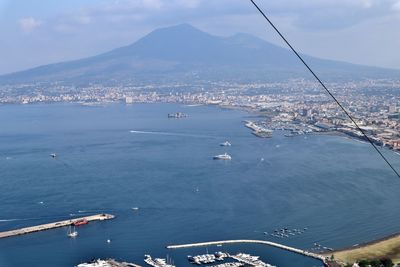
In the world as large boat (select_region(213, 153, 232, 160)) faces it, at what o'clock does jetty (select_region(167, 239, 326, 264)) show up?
The jetty is roughly at 9 o'clock from the large boat.

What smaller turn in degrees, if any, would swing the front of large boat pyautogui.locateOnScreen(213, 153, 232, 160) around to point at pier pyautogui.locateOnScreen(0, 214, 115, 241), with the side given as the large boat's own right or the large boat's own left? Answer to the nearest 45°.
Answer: approximately 45° to the large boat's own left

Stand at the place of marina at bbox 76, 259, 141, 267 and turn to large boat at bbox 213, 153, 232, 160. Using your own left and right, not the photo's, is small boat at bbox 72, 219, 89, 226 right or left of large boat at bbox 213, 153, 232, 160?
left

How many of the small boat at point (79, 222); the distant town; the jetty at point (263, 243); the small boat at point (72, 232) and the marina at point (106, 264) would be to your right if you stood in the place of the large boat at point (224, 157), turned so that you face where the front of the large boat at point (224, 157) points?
1

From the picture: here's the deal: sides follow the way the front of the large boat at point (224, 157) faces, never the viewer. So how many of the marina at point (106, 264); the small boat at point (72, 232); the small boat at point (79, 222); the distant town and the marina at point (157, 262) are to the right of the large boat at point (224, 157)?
1

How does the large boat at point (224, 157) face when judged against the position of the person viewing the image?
facing to the left of the viewer

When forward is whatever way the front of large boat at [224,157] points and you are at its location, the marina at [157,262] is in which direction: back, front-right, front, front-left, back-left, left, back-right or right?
left

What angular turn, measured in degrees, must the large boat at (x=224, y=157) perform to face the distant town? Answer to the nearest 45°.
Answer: approximately 90° to its right

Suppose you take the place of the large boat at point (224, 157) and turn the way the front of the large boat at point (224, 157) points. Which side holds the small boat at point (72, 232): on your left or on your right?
on your left

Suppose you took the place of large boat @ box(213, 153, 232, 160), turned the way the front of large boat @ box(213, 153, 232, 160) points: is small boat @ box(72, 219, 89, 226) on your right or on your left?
on your left

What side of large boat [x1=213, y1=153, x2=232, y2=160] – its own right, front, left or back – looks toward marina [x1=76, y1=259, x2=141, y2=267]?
left
